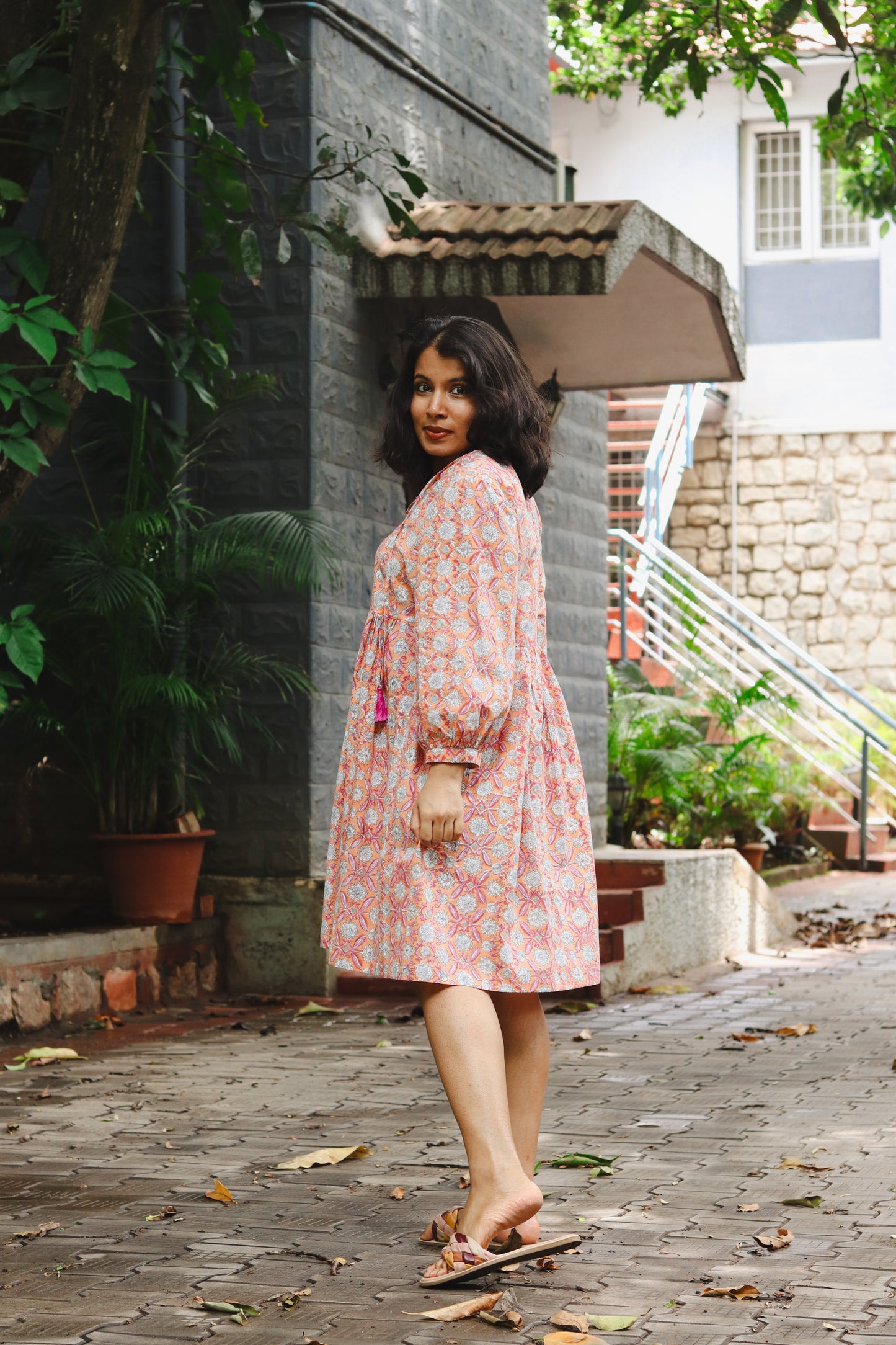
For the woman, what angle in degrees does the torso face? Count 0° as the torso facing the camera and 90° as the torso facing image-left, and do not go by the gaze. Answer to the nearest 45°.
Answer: approximately 90°

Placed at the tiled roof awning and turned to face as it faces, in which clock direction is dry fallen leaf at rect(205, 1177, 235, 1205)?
The dry fallen leaf is roughly at 2 o'clock from the tiled roof awning.

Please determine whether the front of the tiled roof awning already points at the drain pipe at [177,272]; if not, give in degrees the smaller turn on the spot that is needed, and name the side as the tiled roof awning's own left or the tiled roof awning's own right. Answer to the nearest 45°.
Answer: approximately 135° to the tiled roof awning's own right

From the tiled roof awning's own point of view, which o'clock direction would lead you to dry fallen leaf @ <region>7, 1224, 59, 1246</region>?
The dry fallen leaf is roughly at 2 o'clock from the tiled roof awning.

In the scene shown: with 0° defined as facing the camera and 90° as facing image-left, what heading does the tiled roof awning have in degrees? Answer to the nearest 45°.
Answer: approximately 315°

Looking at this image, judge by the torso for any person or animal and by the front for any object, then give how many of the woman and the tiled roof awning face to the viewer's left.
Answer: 1

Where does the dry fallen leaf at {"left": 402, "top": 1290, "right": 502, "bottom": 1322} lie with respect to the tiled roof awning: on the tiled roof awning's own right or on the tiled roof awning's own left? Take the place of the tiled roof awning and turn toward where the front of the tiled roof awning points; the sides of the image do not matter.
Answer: on the tiled roof awning's own right

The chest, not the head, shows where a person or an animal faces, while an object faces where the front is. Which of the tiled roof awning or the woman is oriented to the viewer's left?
the woman

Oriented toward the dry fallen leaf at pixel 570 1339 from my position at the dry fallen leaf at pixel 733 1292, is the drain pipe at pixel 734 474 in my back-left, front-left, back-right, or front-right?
back-right
